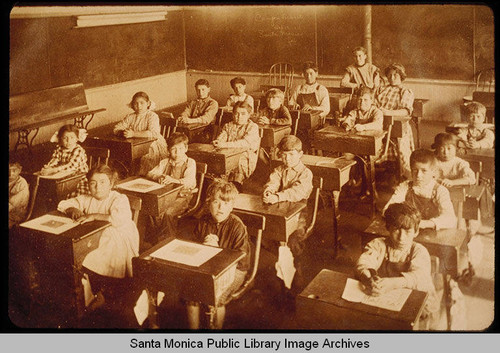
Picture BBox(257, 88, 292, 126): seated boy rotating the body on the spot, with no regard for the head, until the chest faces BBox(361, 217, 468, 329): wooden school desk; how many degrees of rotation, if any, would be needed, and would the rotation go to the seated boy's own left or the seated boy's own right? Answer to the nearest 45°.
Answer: approximately 45° to the seated boy's own left

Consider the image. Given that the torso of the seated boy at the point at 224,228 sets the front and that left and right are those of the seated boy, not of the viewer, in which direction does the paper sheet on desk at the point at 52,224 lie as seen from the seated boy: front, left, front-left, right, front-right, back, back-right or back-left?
front-right

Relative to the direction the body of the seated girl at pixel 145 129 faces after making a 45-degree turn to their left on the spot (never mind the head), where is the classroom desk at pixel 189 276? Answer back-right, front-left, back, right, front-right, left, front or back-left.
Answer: front

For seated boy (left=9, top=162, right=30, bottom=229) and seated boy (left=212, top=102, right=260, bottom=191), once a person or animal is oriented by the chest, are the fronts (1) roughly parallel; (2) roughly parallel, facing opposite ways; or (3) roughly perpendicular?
roughly parallel

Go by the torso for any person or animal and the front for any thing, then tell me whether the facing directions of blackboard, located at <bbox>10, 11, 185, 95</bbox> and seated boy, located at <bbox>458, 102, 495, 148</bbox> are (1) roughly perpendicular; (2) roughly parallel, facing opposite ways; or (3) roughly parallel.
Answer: roughly perpendicular

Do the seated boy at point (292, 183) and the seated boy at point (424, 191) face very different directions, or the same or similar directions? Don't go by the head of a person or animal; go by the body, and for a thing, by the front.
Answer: same or similar directions

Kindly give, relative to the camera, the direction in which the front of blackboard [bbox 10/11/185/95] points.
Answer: facing the viewer and to the right of the viewer

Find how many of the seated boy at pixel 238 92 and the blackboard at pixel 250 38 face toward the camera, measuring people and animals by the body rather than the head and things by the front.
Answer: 2

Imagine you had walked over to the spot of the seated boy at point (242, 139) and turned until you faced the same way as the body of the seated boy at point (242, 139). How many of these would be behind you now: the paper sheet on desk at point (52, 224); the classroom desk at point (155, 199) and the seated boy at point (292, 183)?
0

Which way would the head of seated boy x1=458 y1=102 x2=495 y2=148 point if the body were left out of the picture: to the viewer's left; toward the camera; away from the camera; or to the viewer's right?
toward the camera

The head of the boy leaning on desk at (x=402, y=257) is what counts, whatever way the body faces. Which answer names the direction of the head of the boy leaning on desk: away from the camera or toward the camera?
toward the camera

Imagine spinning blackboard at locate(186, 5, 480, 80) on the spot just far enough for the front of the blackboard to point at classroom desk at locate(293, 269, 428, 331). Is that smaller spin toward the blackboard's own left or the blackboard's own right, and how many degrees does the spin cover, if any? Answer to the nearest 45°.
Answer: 0° — it already faces it

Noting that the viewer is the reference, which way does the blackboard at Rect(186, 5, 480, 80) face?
facing the viewer

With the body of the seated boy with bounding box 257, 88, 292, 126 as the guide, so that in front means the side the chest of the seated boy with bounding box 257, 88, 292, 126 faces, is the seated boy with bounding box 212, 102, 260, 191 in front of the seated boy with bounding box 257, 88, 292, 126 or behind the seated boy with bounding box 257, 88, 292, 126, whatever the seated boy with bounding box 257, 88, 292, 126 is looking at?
in front

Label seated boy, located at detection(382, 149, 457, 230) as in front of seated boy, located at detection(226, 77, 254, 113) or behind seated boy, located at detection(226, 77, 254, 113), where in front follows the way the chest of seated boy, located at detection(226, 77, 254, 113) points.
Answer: in front

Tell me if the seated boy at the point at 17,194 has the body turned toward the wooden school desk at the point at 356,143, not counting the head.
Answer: no
